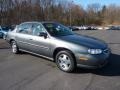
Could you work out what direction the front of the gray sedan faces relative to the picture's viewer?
facing the viewer and to the right of the viewer
